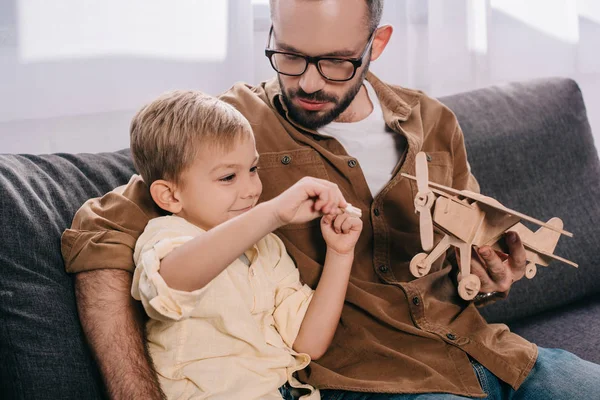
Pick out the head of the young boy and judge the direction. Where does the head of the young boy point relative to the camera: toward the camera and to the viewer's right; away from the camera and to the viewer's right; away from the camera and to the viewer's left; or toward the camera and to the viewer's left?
toward the camera and to the viewer's right

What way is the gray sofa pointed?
toward the camera

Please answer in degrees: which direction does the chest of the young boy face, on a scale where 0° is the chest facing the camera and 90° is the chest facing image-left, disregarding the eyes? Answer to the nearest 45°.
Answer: approximately 315°

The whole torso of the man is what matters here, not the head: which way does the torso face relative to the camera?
toward the camera

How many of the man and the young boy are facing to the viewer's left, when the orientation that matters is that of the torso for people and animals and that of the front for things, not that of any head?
0
